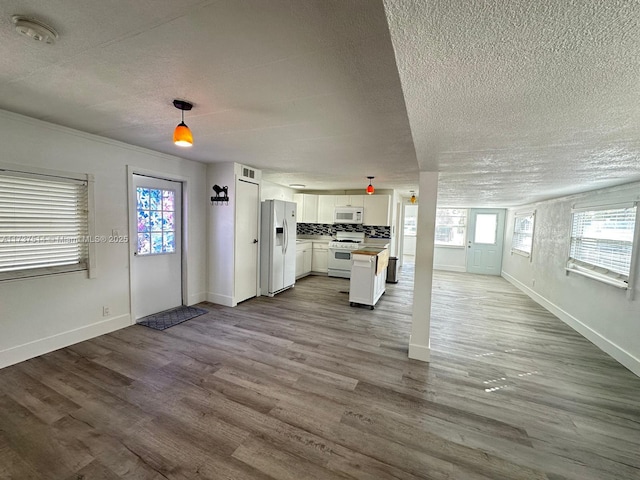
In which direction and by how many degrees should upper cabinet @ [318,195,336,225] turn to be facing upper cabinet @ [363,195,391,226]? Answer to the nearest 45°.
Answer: approximately 90° to its left

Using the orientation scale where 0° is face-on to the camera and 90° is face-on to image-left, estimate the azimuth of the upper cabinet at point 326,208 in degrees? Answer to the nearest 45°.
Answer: approximately 0°

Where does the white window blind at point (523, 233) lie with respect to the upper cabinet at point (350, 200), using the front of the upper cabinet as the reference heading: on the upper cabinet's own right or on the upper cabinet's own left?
on the upper cabinet's own left

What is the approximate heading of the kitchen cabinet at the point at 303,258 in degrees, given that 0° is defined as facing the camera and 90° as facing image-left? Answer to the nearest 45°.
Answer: approximately 315°

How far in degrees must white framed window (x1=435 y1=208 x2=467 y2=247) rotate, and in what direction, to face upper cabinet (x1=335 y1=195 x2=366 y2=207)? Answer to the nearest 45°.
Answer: approximately 45° to its right

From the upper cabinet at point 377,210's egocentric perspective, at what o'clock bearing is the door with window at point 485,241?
The door with window is roughly at 8 o'clock from the upper cabinet.

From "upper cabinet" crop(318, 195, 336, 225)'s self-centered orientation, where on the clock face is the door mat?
The door mat is roughly at 1 o'clock from the upper cabinet.

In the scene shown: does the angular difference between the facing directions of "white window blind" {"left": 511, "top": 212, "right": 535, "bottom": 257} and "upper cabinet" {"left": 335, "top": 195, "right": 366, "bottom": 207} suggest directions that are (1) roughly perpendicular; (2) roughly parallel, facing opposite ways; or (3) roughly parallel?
roughly perpendicular

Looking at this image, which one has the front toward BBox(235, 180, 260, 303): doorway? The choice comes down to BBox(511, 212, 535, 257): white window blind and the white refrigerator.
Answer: the white window blind
